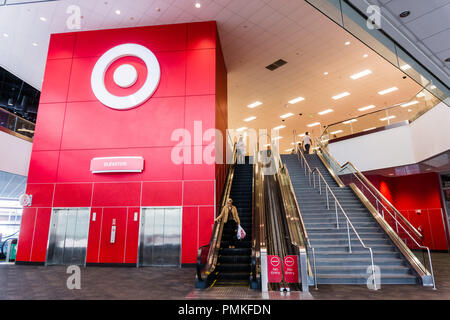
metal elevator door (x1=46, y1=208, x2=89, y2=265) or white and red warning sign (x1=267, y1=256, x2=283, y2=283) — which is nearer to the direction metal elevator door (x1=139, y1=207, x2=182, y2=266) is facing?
the white and red warning sign

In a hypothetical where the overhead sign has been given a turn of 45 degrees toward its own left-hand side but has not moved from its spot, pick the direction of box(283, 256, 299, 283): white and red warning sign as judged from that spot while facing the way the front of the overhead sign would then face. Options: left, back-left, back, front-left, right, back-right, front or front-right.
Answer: front

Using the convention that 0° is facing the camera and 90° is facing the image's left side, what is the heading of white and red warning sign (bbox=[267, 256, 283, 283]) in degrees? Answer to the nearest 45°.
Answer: approximately 0°

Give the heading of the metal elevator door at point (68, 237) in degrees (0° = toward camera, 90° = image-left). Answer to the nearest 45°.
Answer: approximately 0°

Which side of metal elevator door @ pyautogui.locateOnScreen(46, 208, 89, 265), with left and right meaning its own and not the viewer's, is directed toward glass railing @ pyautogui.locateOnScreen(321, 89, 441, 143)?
left

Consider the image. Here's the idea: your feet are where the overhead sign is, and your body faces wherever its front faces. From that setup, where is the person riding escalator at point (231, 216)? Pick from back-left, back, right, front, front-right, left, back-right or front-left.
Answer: front-left
